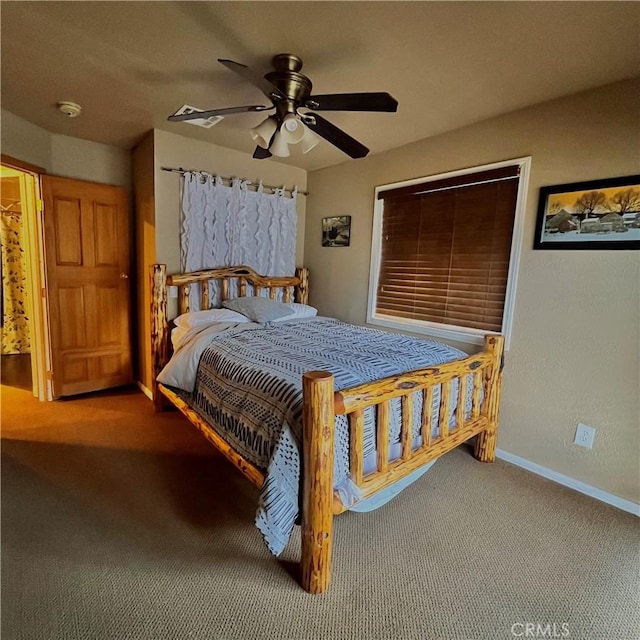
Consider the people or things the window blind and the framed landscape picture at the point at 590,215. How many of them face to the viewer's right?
0

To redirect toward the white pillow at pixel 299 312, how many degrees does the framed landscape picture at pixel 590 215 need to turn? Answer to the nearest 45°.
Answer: approximately 45° to its right

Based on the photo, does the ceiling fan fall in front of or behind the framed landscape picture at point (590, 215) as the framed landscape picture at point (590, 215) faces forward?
in front

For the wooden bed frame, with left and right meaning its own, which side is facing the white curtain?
back

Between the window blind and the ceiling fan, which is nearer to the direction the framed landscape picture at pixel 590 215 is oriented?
the ceiling fan

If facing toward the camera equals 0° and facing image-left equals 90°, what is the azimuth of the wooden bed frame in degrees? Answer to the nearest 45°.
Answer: approximately 315°

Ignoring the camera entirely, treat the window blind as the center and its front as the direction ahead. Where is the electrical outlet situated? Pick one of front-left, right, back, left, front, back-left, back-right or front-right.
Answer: left

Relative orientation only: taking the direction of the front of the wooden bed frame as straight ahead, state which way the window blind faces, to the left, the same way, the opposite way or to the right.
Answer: to the right

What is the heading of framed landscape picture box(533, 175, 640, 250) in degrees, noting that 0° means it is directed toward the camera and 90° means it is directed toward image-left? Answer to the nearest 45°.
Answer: approximately 45°

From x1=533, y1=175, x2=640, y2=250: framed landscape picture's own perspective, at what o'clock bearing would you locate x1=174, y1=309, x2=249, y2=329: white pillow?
The white pillow is roughly at 1 o'clock from the framed landscape picture.

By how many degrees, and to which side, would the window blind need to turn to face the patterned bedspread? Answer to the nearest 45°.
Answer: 0° — it already faces it
